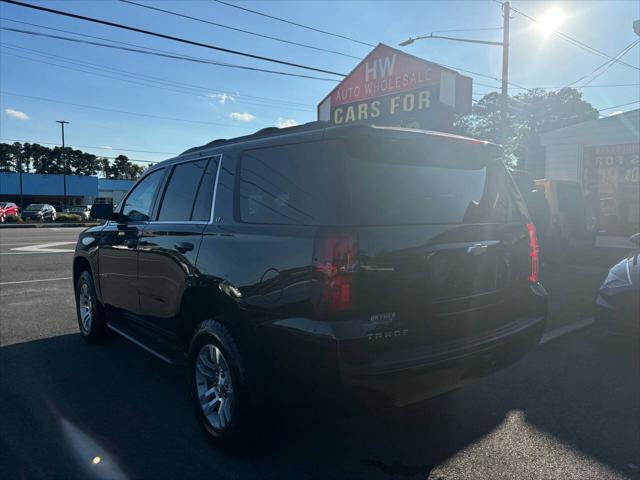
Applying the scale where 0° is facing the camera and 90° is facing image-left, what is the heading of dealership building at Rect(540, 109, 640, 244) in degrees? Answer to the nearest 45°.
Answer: approximately 45°

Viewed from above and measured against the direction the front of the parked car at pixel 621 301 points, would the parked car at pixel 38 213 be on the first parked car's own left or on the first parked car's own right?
on the first parked car's own right

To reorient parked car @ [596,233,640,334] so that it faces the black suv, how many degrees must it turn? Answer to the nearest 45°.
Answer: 0° — it already faces it

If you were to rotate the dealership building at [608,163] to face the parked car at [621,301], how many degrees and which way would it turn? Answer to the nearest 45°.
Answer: approximately 45° to its left

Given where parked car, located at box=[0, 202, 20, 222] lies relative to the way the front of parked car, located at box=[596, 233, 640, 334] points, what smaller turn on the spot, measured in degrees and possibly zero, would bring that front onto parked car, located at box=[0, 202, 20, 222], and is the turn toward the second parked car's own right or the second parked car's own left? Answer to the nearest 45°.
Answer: approximately 45° to the second parked car's own right

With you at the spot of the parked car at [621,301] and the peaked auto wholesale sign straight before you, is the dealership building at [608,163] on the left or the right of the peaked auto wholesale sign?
right

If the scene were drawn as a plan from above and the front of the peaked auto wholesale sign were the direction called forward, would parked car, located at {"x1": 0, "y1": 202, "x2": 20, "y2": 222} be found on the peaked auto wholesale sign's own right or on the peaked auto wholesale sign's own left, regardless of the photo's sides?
on the peaked auto wholesale sign's own right

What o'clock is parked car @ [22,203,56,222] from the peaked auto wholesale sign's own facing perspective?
The parked car is roughly at 3 o'clock from the peaked auto wholesale sign.

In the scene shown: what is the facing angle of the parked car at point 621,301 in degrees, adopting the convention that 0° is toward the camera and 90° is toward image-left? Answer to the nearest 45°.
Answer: approximately 45°
